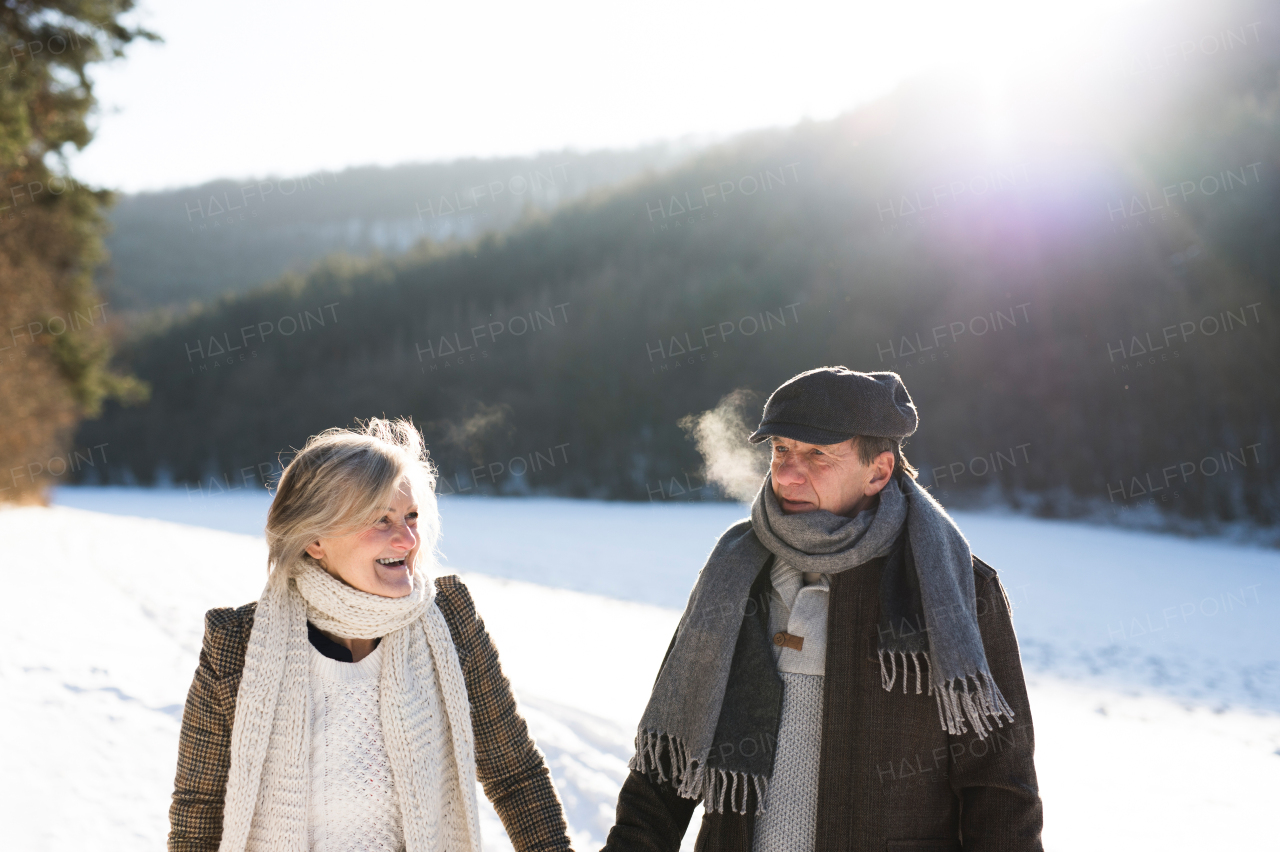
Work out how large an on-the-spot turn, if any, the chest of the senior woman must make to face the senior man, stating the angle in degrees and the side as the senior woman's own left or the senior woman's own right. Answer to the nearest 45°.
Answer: approximately 90° to the senior woman's own left

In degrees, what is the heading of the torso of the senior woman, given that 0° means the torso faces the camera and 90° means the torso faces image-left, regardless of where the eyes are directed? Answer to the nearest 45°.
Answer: approximately 0°

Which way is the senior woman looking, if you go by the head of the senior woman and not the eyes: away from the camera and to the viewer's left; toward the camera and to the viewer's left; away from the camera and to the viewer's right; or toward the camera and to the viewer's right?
toward the camera and to the viewer's right
